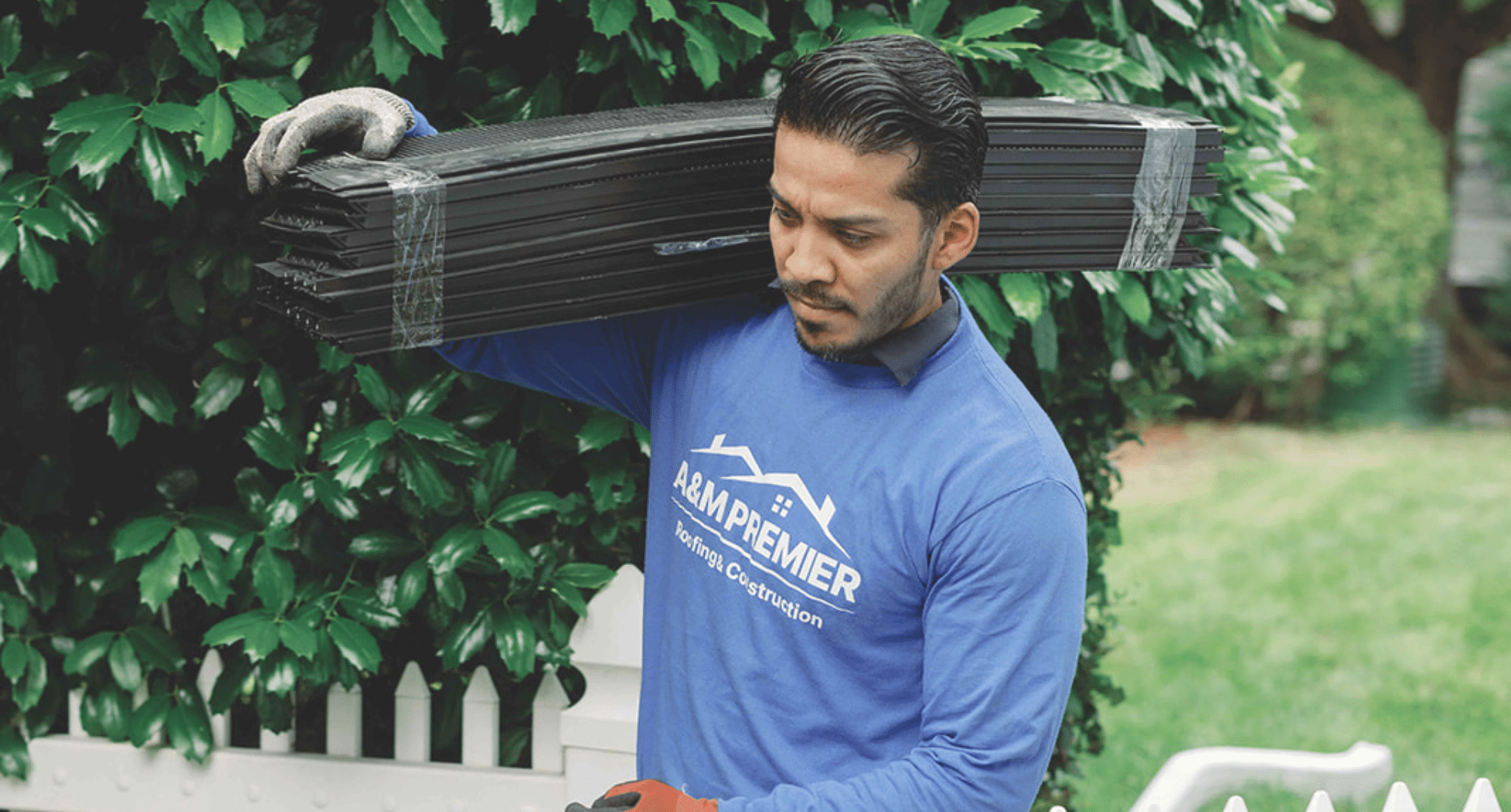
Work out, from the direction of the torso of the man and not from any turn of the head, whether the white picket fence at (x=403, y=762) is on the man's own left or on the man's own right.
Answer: on the man's own right

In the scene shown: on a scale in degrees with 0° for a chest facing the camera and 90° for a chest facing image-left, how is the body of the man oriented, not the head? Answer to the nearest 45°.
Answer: approximately 45°

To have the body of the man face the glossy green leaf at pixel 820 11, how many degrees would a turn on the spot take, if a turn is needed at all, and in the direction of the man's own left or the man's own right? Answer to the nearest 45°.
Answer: approximately 135° to the man's own right

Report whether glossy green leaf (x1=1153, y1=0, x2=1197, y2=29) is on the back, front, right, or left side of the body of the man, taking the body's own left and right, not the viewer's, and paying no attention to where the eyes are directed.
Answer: back

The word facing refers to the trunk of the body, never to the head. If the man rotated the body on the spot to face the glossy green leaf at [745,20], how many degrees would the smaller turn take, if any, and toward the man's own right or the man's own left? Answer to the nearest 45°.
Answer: approximately 135° to the man's own right

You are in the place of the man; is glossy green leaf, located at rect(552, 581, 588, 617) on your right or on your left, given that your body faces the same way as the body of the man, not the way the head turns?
on your right
